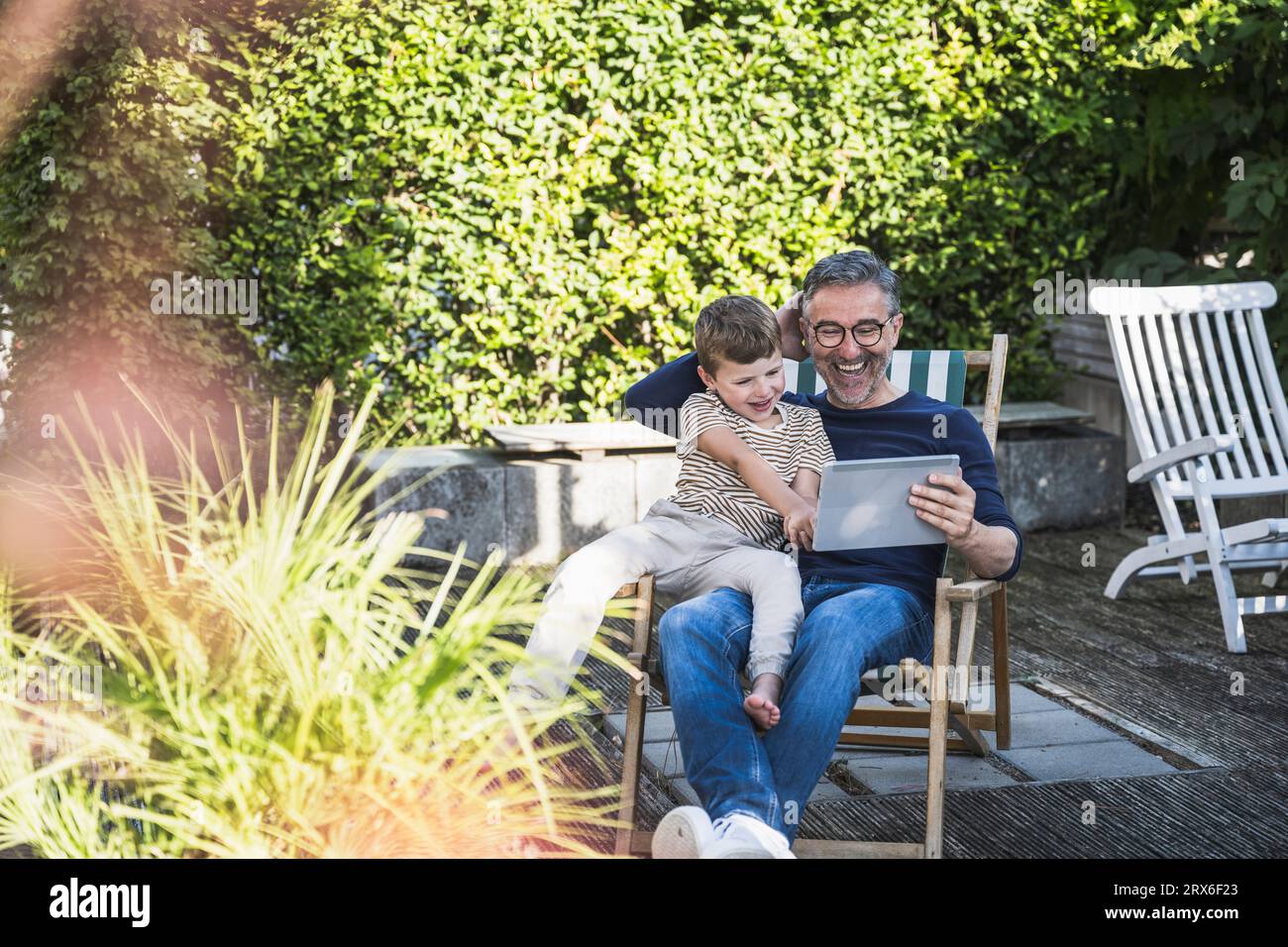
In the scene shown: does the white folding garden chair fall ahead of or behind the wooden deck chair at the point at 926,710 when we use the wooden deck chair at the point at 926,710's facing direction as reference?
behind

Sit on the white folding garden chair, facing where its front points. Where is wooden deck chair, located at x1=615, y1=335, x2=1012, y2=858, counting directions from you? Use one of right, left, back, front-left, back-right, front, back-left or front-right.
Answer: front-right

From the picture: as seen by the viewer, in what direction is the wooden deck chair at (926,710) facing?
toward the camera

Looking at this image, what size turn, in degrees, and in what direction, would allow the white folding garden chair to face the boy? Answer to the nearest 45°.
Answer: approximately 45° to its right

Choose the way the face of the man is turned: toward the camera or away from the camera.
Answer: toward the camera

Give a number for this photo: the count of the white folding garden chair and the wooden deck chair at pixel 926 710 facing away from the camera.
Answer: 0

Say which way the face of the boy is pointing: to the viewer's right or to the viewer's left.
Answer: to the viewer's right

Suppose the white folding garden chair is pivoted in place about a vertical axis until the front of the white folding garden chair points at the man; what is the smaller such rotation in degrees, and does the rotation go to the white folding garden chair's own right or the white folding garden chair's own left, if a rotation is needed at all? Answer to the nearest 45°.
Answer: approximately 45° to the white folding garden chair's own right
